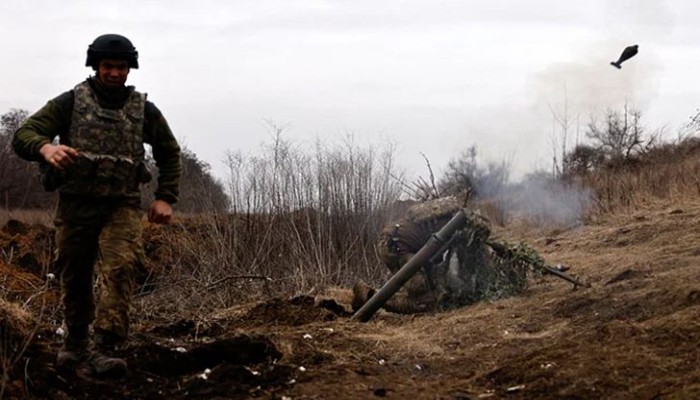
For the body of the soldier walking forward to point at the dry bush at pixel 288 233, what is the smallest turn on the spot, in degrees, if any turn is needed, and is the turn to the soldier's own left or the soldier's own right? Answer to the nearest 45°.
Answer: approximately 180°

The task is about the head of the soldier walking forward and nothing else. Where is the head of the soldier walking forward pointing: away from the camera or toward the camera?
toward the camera

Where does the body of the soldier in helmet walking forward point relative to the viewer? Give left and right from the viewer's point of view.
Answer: facing the viewer

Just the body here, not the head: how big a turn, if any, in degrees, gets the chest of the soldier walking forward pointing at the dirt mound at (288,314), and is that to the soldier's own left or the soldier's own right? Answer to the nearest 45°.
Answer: approximately 135° to the soldier's own left

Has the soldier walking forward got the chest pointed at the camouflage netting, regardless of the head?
no

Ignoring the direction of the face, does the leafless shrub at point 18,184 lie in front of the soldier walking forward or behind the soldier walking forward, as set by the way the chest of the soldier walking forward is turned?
behind

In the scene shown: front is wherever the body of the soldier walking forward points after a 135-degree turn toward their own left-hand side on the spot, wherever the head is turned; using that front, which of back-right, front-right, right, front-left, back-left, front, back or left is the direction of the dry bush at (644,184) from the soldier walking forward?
front

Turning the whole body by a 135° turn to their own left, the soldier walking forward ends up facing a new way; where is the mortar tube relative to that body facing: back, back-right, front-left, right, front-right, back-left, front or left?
front

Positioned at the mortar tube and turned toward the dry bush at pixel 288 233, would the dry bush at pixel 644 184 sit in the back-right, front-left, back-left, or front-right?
front-right
